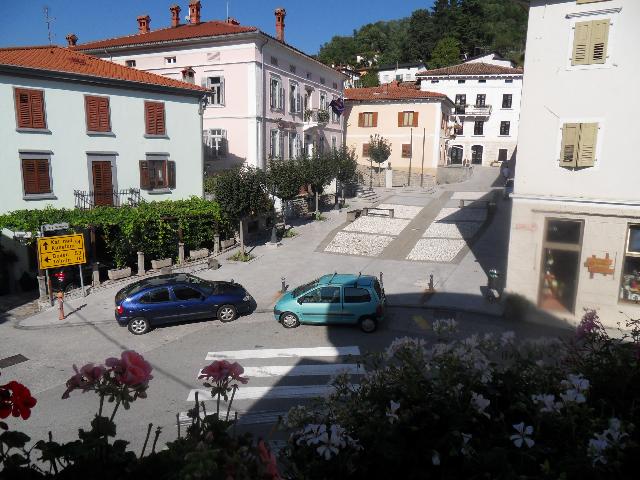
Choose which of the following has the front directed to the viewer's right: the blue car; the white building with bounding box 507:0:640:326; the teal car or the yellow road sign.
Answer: the blue car

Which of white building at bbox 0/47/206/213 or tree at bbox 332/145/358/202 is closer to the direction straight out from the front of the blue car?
the tree

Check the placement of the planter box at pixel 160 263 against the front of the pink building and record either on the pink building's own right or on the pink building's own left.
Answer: on the pink building's own right

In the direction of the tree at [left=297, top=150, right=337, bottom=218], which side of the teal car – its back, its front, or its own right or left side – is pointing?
right

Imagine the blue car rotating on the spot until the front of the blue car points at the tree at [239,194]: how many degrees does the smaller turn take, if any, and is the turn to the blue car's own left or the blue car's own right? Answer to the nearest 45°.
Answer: approximately 90° to the blue car's own left

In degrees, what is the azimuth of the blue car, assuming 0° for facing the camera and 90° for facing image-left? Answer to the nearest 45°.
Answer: approximately 270°

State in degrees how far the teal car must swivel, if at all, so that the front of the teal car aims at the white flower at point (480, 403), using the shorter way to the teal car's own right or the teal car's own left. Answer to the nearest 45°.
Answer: approximately 90° to the teal car's own left

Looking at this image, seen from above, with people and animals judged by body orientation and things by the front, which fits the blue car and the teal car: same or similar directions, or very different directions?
very different directions

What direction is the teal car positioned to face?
to the viewer's left

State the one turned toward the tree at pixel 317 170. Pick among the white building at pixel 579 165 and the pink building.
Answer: the pink building

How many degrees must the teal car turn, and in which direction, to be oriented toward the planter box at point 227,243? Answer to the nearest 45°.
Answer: approximately 45° to its right

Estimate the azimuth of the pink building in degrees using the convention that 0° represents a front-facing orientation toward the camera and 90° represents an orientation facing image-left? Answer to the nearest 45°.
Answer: approximately 315°

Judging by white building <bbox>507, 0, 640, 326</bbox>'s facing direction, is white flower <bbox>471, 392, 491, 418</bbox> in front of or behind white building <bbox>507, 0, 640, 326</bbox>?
in front
